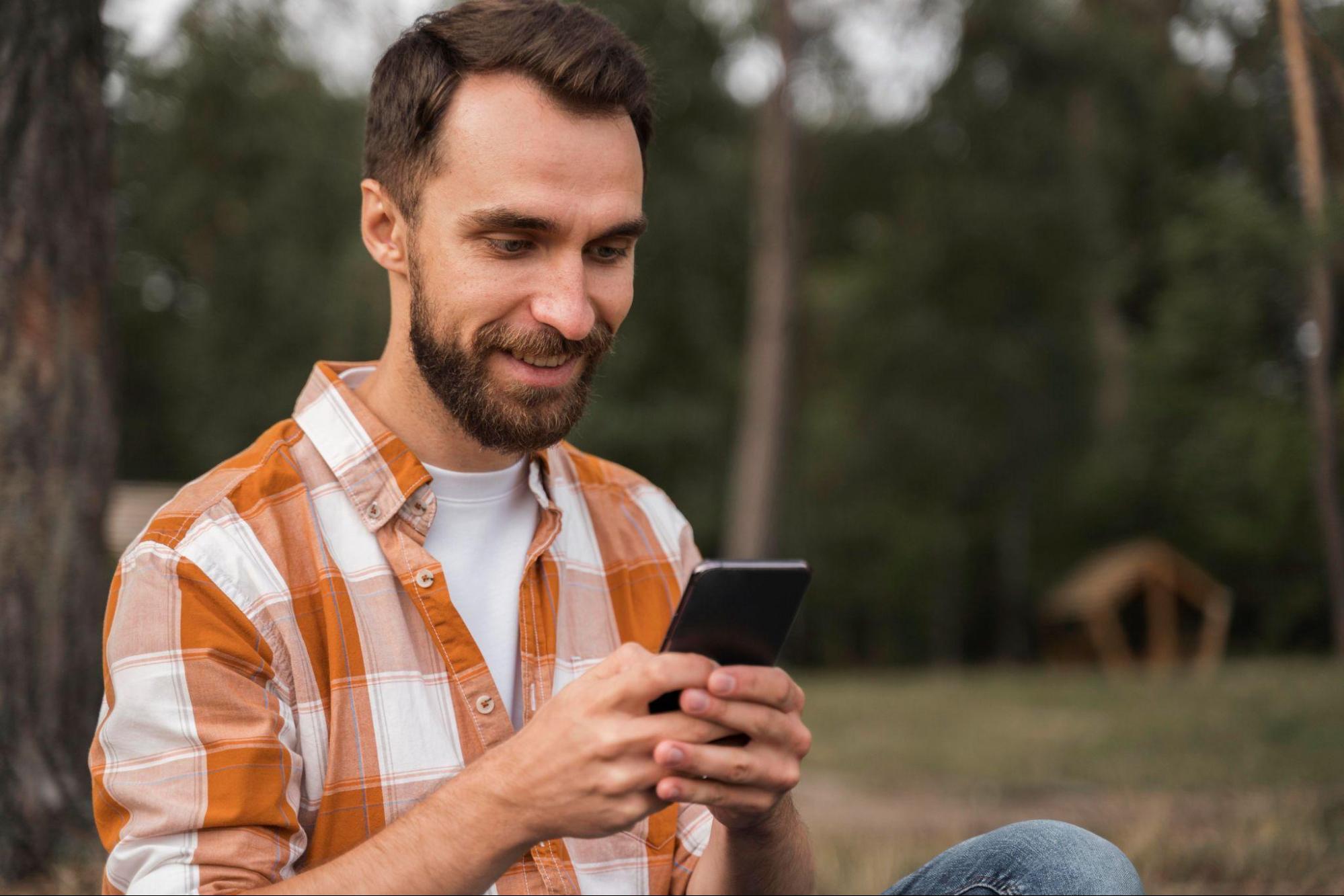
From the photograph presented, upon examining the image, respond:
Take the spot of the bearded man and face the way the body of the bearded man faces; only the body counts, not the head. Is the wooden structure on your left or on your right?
on your left

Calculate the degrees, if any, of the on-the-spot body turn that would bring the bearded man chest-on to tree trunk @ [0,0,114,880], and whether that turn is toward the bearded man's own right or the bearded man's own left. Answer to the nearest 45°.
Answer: approximately 180°

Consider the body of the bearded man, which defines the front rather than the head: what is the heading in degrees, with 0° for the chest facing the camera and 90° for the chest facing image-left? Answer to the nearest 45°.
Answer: approximately 315°

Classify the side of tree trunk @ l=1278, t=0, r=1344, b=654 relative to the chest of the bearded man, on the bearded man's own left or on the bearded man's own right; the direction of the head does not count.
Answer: on the bearded man's own left

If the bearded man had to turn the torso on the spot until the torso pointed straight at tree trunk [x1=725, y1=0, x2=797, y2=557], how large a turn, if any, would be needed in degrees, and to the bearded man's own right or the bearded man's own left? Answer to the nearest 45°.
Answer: approximately 135° to the bearded man's own left

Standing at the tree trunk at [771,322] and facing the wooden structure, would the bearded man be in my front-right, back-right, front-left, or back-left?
back-right
